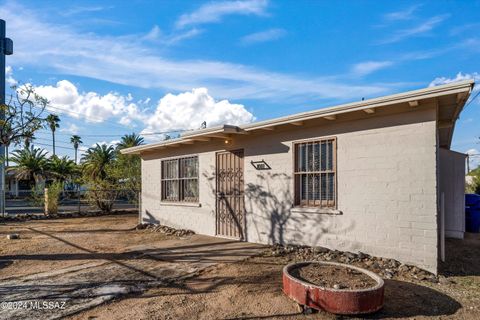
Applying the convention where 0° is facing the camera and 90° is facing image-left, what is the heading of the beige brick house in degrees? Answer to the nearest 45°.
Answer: approximately 45°

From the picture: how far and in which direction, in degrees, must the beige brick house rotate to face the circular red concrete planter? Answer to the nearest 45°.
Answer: approximately 45° to its left

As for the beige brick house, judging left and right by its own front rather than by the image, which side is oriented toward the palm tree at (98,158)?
right

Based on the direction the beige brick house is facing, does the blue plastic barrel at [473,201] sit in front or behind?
behind

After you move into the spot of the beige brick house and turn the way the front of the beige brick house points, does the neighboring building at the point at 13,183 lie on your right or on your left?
on your right

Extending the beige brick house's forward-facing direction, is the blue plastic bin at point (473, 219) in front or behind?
behind
